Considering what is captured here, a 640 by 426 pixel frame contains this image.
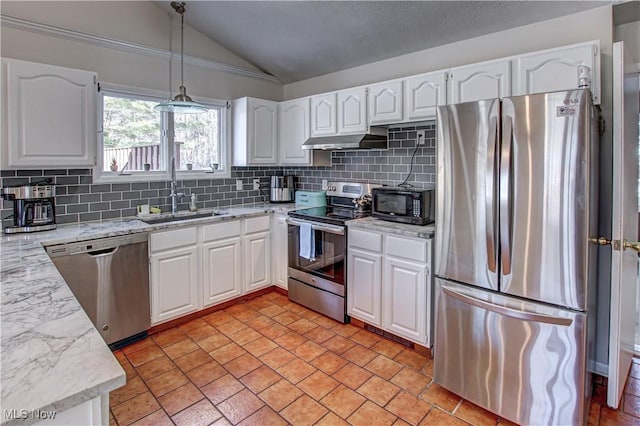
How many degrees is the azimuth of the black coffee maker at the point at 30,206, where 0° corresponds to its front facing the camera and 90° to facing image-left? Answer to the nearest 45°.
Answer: approximately 0°

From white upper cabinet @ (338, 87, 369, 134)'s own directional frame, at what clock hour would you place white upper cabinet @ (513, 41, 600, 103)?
white upper cabinet @ (513, 41, 600, 103) is roughly at 9 o'clock from white upper cabinet @ (338, 87, 369, 134).

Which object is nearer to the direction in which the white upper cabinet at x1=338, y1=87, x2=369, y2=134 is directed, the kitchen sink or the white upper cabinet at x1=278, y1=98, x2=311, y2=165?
the kitchen sink

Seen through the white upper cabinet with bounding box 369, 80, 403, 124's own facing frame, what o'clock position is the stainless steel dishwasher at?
The stainless steel dishwasher is roughly at 1 o'clock from the white upper cabinet.

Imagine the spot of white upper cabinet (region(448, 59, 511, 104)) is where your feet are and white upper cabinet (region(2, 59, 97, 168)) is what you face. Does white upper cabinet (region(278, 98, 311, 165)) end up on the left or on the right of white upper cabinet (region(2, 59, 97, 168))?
right
